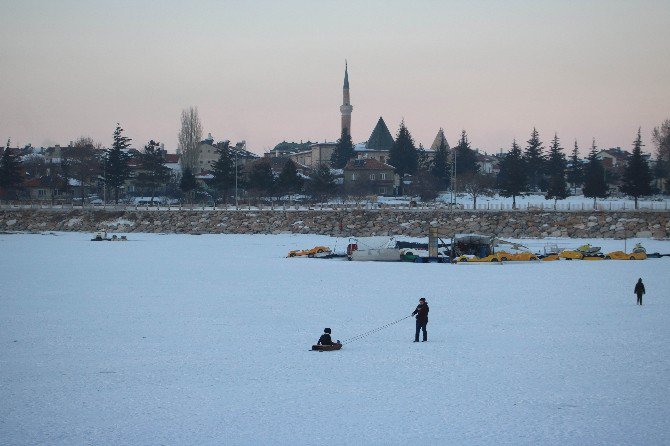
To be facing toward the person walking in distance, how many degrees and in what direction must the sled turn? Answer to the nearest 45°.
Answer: approximately 45° to its left

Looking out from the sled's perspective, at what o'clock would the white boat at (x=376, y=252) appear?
The white boat is roughly at 9 o'clock from the sled.

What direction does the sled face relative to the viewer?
to the viewer's right

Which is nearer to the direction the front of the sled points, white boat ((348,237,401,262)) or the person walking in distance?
the person walking in distance
